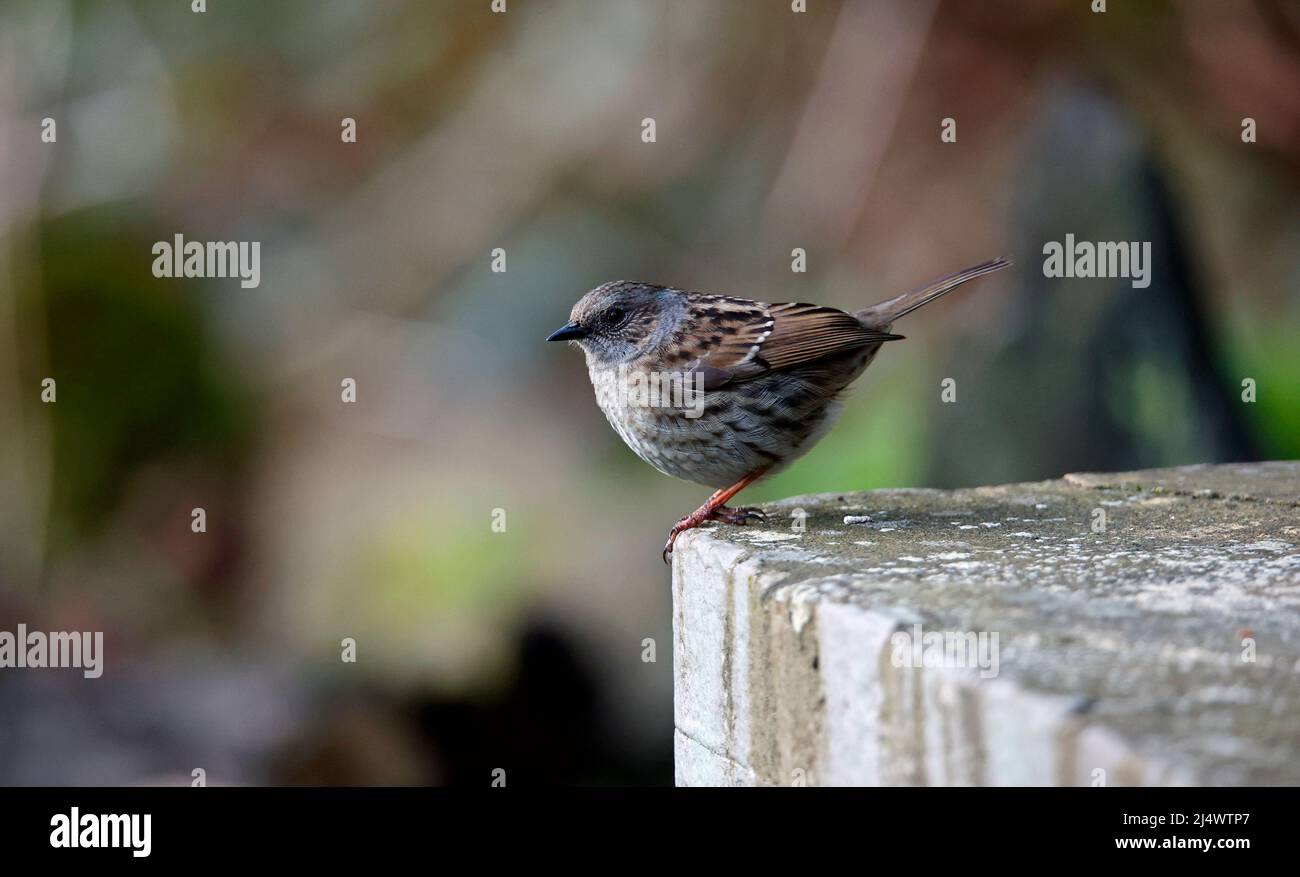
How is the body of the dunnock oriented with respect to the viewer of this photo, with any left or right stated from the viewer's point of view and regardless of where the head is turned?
facing to the left of the viewer
